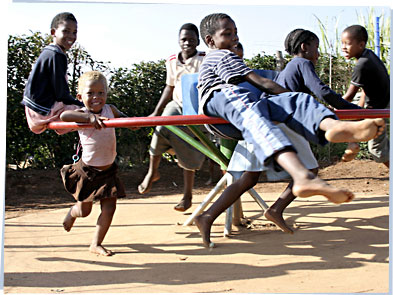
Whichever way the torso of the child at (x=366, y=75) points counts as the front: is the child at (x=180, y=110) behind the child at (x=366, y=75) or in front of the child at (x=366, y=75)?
in front

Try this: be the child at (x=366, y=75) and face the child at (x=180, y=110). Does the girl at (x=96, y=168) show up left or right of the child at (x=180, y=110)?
left

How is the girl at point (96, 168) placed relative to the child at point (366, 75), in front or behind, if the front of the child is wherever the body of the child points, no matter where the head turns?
in front

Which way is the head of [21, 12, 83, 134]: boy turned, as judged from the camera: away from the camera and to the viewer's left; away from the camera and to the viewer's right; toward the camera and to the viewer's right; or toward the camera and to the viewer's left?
toward the camera and to the viewer's right
